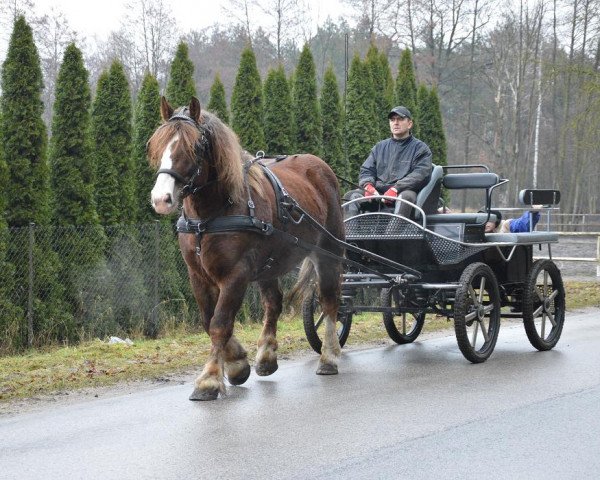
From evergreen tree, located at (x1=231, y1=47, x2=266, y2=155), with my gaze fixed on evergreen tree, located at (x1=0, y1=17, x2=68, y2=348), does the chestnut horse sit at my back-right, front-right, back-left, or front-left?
front-left

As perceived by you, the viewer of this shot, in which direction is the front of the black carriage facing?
facing the viewer and to the left of the viewer

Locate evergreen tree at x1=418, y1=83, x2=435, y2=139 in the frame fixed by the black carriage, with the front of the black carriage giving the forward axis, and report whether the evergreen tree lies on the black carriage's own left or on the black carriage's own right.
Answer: on the black carriage's own right

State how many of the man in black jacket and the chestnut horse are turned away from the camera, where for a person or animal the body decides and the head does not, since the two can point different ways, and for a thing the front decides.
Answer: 0

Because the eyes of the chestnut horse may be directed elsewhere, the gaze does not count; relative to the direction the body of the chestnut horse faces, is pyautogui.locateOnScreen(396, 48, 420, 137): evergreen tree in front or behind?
behind

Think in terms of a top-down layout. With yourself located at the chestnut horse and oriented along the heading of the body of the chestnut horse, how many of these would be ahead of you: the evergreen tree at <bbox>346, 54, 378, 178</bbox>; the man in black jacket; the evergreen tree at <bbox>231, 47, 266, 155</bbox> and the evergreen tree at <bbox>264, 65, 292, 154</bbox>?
0

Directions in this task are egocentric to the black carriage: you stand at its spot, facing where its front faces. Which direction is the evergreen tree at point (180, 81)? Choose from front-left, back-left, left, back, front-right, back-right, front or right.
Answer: right

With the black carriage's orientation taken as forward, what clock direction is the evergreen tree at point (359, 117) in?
The evergreen tree is roughly at 4 o'clock from the black carriage.

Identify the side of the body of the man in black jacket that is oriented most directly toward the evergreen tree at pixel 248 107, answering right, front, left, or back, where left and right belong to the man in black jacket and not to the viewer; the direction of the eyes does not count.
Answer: right

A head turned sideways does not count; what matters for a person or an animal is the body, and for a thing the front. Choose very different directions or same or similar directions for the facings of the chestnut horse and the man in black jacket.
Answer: same or similar directions

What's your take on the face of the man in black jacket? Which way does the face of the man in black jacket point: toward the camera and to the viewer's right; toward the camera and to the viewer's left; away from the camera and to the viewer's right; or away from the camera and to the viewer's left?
toward the camera and to the viewer's left

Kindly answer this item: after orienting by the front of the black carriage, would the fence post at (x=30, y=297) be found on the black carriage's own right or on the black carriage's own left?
on the black carriage's own right

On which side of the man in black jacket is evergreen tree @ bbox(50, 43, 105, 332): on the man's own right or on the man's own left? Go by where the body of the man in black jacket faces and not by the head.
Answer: on the man's own right

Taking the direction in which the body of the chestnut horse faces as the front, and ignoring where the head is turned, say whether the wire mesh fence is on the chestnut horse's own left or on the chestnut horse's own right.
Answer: on the chestnut horse's own right

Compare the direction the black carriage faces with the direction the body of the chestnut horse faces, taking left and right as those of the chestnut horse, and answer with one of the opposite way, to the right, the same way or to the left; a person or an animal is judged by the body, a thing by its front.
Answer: the same way

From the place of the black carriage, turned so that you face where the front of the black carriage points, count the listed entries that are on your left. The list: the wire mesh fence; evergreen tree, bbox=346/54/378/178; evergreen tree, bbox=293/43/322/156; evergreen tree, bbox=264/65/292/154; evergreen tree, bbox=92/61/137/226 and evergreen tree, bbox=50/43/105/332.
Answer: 0

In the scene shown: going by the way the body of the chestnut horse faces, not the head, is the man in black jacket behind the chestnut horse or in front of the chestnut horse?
behind

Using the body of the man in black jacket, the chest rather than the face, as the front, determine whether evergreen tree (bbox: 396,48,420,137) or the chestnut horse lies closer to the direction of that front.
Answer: the chestnut horse
